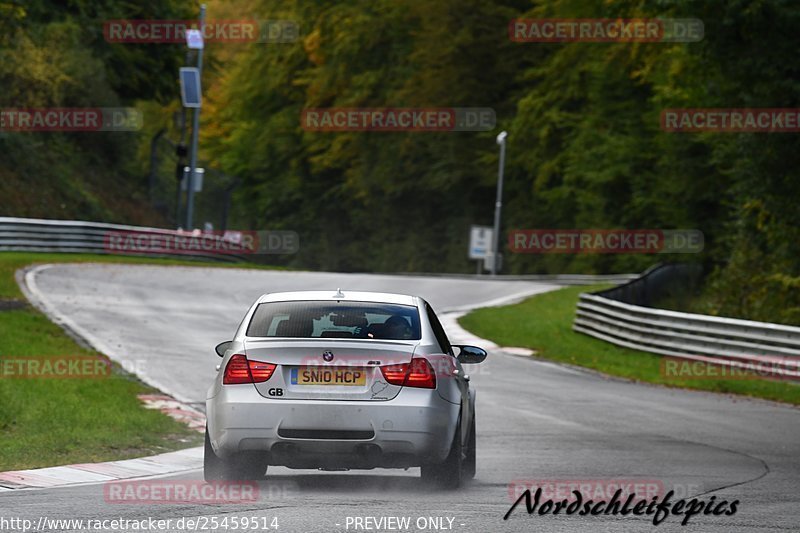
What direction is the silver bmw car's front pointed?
away from the camera

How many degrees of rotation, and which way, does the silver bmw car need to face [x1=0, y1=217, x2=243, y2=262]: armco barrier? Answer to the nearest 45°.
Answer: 0° — it already faces it
